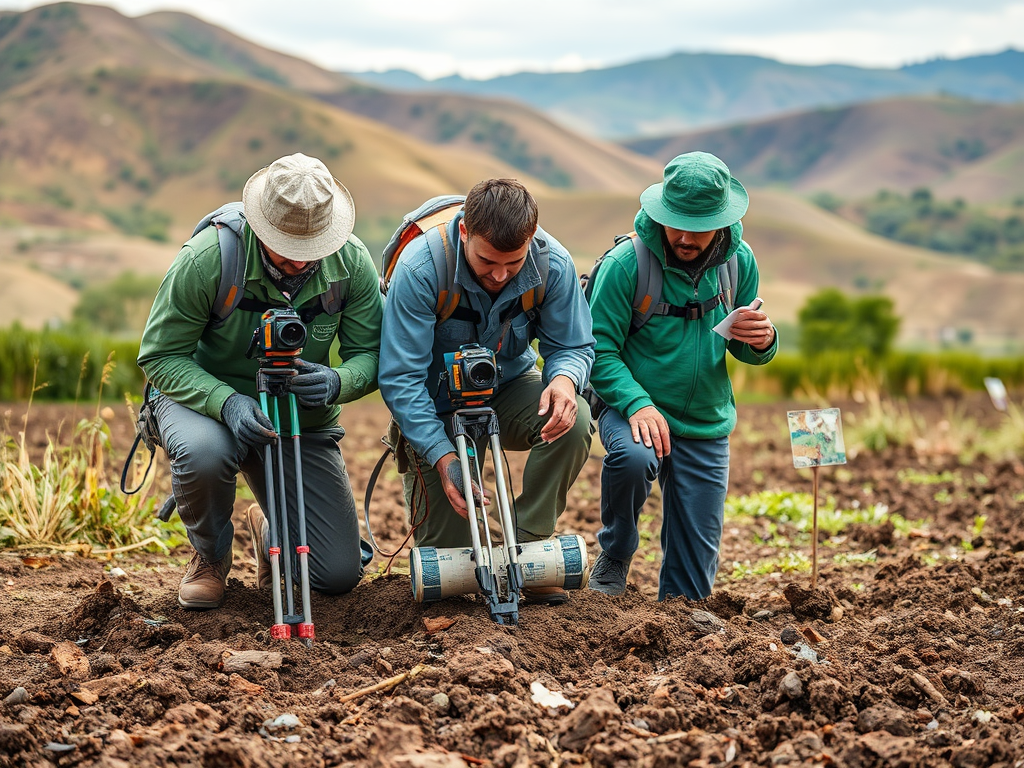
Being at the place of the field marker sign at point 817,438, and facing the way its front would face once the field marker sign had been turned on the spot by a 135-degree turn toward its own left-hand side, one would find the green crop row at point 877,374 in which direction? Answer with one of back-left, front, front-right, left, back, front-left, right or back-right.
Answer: front-left

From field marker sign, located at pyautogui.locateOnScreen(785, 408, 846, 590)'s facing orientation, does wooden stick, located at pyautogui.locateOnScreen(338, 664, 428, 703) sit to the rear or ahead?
ahead

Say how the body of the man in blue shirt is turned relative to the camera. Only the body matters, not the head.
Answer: toward the camera

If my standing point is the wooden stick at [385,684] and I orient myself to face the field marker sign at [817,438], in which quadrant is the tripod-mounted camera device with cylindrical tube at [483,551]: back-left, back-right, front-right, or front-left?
front-left

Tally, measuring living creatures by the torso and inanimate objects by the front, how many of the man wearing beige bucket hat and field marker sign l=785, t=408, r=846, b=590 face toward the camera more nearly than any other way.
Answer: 2

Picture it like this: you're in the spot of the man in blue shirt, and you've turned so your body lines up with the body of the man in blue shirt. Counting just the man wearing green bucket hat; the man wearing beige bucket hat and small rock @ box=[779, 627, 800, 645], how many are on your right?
1

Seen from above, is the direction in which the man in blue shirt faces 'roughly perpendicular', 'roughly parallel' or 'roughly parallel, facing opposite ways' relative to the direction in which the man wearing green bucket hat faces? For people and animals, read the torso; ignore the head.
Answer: roughly parallel

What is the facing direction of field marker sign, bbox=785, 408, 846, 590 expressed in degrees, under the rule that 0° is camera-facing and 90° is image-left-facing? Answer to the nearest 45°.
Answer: approximately 0°

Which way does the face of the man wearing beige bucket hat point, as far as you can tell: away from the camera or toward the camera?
toward the camera

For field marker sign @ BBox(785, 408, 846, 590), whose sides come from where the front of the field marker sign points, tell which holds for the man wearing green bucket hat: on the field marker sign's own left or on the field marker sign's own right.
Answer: on the field marker sign's own right

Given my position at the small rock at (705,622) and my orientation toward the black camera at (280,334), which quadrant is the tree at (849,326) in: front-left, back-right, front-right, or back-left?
back-right

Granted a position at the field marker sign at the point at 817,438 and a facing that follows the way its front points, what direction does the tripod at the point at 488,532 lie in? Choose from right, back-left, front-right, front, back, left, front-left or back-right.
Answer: front-right

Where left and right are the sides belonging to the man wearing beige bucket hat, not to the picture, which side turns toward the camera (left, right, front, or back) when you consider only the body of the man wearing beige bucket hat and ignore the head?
front
